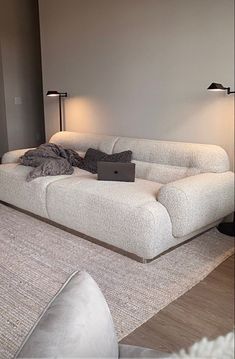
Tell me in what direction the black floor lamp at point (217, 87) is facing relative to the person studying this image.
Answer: facing to the left of the viewer

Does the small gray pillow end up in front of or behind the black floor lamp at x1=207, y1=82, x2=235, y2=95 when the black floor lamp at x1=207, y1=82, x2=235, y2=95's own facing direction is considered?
in front

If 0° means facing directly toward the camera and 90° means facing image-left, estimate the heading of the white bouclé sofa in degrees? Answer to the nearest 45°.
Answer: approximately 45°
